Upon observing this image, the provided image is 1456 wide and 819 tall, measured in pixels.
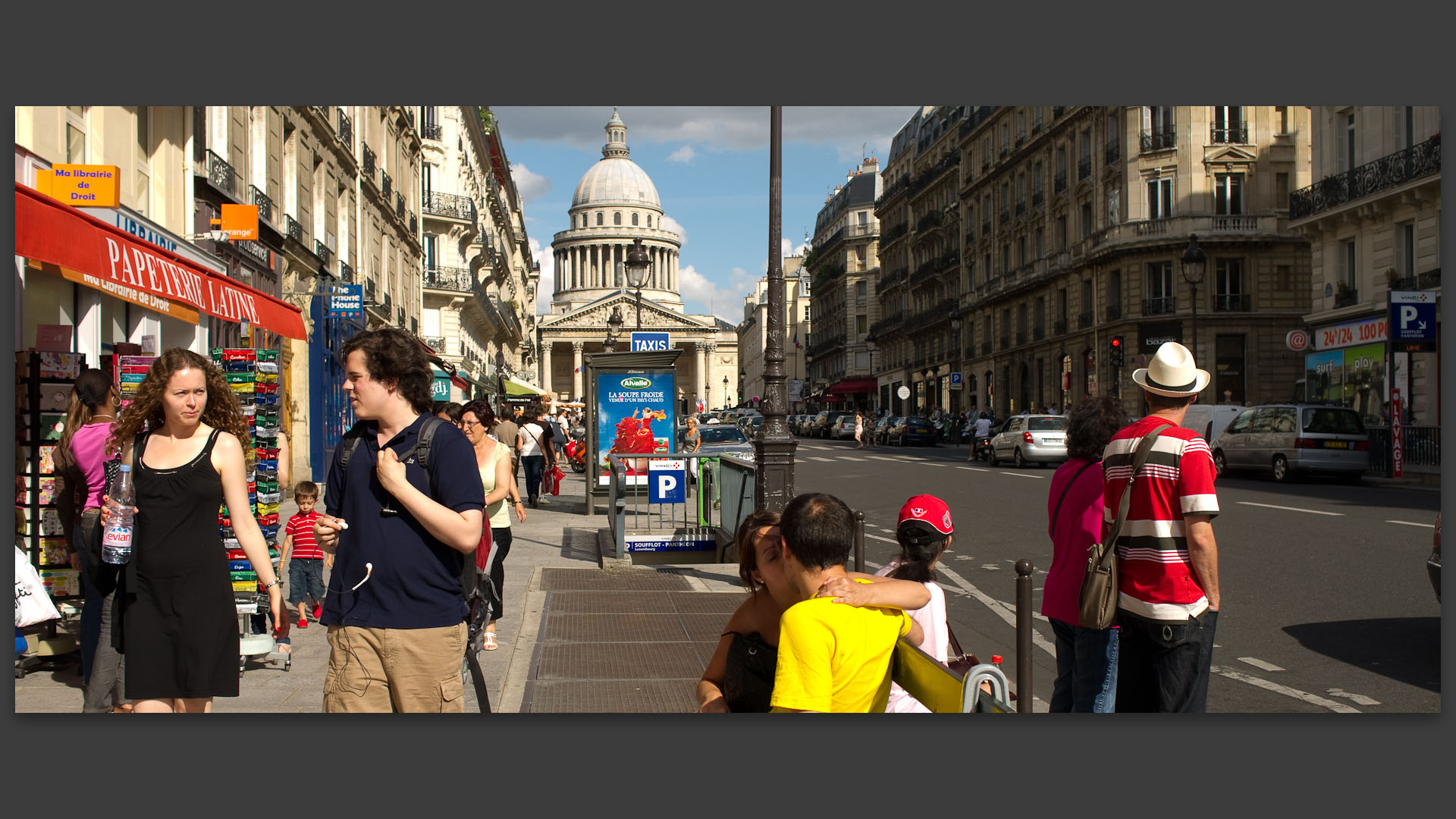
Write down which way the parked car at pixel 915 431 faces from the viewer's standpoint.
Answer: facing away from the viewer and to the left of the viewer

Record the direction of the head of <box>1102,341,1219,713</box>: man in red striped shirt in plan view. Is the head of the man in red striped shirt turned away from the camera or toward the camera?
away from the camera

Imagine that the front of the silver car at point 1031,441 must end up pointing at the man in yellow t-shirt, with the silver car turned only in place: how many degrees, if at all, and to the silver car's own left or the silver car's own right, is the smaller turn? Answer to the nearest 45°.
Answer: approximately 135° to the silver car's own left

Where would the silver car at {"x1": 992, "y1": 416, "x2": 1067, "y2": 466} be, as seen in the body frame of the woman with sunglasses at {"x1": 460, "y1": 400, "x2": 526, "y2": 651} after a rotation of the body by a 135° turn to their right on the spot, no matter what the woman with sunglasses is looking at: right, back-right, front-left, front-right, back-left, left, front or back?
front-right

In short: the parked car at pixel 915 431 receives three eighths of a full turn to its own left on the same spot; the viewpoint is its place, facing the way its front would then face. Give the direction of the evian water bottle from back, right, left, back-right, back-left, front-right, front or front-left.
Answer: front

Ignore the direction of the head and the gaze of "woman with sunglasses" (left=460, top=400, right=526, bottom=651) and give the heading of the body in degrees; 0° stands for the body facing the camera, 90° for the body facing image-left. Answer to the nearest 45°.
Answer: approximately 45°

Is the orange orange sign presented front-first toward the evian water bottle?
yes
